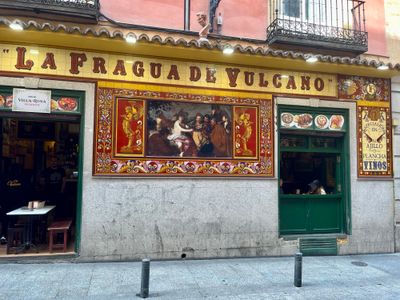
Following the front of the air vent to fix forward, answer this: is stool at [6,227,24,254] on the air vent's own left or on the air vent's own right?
on the air vent's own right

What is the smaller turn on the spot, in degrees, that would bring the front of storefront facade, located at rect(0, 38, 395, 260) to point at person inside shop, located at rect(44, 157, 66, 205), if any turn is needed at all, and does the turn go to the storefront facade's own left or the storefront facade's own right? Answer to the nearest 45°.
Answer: approximately 135° to the storefront facade's own right

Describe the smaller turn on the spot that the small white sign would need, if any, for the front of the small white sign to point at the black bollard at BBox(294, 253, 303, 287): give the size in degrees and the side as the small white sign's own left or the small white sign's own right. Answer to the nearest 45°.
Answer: approximately 45° to the small white sign's own left

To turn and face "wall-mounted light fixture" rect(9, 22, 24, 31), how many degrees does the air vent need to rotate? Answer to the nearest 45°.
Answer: approximately 45° to its right

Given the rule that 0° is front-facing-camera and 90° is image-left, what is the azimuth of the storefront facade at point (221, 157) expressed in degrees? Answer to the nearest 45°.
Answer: approximately 0°

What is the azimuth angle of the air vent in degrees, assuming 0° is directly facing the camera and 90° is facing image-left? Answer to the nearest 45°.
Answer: approximately 0°

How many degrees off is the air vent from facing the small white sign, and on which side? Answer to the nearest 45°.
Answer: approximately 45° to its right

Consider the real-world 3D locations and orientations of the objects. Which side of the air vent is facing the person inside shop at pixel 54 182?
right

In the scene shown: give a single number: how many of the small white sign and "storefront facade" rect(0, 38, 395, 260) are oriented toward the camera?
2
